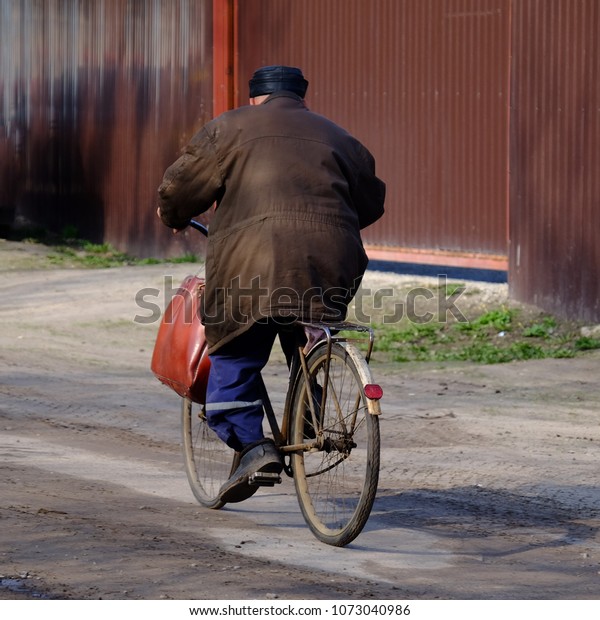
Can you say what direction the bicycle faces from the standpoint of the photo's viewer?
facing away from the viewer and to the left of the viewer

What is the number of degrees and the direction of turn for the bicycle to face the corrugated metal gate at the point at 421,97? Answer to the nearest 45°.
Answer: approximately 45° to its right

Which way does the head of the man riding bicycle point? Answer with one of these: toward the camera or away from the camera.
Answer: away from the camera

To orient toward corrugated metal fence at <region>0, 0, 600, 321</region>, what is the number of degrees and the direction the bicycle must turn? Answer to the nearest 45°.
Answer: approximately 45° to its right
